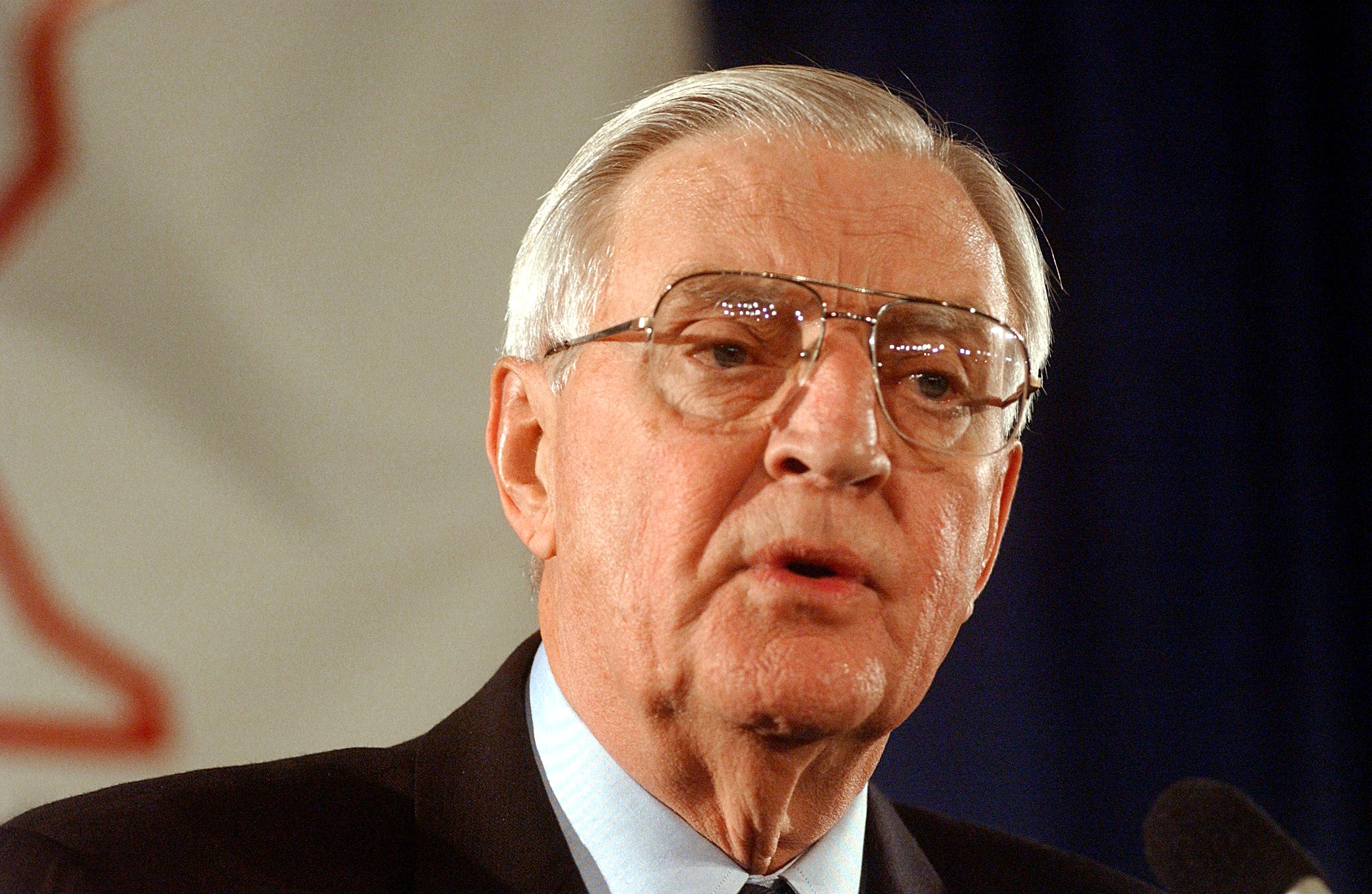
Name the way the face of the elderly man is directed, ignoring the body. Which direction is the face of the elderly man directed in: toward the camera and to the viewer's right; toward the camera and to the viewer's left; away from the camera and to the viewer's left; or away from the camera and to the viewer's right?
toward the camera and to the viewer's right

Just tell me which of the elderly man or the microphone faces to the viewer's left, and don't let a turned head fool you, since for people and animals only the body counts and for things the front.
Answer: the microphone

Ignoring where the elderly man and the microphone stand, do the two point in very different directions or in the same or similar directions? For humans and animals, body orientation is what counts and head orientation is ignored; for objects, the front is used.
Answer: very different directions

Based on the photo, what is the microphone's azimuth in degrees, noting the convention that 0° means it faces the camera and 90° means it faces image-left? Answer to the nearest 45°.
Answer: approximately 90°

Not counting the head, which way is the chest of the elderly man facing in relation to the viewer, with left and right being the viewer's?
facing the viewer and to the right of the viewer

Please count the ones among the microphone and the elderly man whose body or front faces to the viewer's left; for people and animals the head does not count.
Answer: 1
